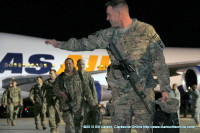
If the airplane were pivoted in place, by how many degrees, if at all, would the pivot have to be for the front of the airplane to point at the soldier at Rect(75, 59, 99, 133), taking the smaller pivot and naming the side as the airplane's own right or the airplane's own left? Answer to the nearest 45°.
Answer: approximately 45° to the airplane's own left

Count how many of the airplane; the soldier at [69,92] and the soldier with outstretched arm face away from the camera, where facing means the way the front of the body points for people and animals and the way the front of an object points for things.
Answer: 0

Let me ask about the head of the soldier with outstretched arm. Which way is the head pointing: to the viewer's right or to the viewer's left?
to the viewer's left

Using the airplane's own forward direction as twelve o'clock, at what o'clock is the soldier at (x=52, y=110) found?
The soldier is roughly at 10 o'clock from the airplane.

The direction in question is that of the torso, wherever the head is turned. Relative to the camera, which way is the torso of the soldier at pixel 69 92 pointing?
toward the camera

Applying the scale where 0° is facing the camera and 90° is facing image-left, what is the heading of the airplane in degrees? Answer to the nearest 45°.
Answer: approximately 45°

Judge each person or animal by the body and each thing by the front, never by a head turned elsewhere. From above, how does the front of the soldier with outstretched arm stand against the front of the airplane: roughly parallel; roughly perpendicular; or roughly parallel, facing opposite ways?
roughly parallel

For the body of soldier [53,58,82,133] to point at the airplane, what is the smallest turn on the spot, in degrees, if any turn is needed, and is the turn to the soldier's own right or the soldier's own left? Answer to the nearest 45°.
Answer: approximately 180°

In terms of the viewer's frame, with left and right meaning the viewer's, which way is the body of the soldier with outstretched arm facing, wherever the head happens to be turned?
facing the viewer and to the left of the viewer

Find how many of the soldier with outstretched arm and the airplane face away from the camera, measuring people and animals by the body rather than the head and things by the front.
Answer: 0
